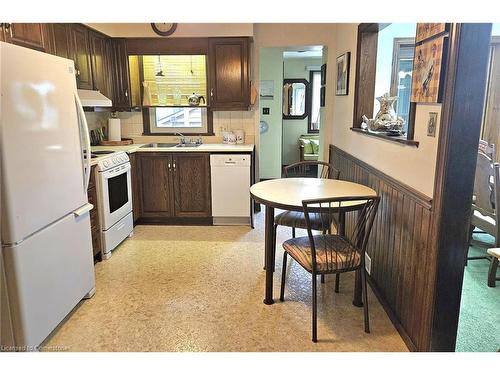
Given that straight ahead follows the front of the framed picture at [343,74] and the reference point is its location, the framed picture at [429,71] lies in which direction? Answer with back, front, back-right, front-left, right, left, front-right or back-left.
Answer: front-left

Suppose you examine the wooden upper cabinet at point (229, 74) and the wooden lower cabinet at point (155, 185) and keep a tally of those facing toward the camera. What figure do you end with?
2

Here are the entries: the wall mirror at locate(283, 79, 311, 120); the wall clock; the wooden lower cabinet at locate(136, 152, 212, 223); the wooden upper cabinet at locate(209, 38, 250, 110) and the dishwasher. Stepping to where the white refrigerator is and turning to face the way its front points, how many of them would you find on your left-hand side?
5

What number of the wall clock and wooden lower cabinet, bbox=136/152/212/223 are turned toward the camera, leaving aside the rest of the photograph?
2

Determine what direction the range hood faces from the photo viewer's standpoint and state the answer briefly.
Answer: facing the viewer and to the right of the viewer

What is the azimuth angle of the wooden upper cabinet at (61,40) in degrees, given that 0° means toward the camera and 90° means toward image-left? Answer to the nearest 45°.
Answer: approximately 315°

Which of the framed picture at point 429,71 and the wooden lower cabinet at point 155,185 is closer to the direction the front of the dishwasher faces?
the framed picture

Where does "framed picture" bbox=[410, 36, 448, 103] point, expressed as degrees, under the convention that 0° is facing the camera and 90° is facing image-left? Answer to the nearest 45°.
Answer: approximately 45°
